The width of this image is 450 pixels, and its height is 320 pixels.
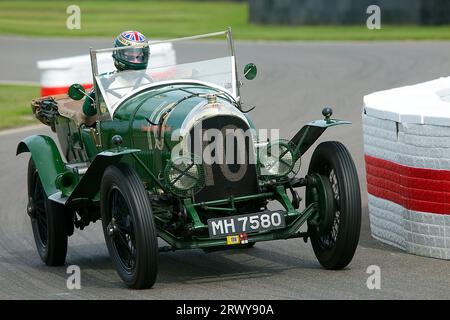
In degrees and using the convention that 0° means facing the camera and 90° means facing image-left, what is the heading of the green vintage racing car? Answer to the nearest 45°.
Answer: approximately 315°

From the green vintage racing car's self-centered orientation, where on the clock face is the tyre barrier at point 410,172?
The tyre barrier is roughly at 10 o'clock from the green vintage racing car.
